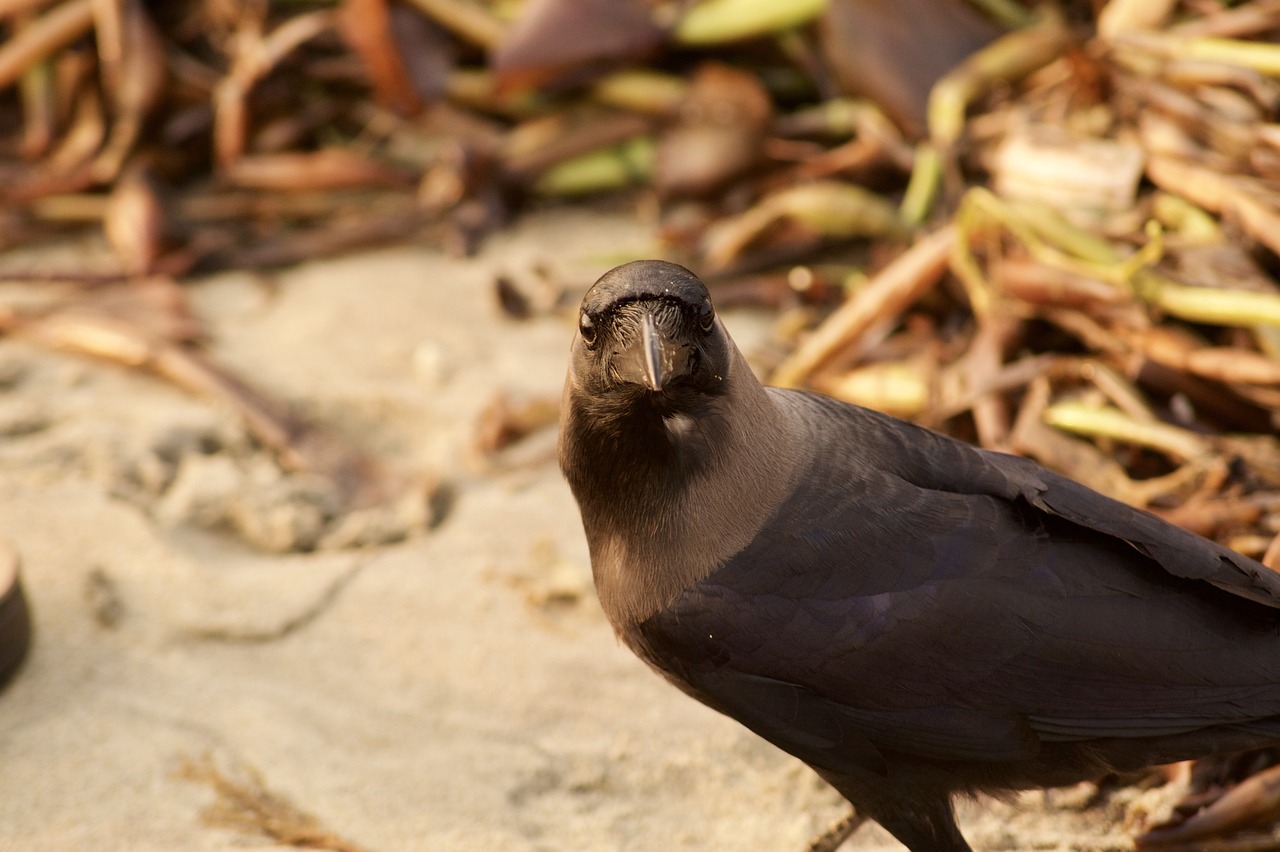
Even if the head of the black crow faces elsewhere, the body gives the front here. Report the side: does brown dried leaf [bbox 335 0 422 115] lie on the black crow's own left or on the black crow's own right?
on the black crow's own right

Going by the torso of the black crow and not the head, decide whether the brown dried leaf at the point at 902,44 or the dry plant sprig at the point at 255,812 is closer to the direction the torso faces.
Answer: the dry plant sprig

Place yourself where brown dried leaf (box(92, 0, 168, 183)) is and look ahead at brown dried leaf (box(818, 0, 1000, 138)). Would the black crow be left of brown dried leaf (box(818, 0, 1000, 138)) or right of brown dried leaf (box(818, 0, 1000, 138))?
right

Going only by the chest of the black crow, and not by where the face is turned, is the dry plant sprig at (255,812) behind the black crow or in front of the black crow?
in front

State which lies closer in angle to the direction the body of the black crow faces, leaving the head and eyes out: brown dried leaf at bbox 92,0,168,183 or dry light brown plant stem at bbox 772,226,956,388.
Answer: the brown dried leaf

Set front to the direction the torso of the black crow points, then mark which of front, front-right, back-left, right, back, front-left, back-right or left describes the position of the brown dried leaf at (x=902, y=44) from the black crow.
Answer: right

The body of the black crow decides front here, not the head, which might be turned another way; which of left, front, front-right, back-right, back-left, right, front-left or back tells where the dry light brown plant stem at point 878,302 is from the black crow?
right

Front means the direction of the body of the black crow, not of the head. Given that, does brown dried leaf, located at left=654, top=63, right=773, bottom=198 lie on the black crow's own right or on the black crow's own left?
on the black crow's own right

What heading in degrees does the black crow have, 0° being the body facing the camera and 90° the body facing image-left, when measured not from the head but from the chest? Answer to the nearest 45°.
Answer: approximately 90°
